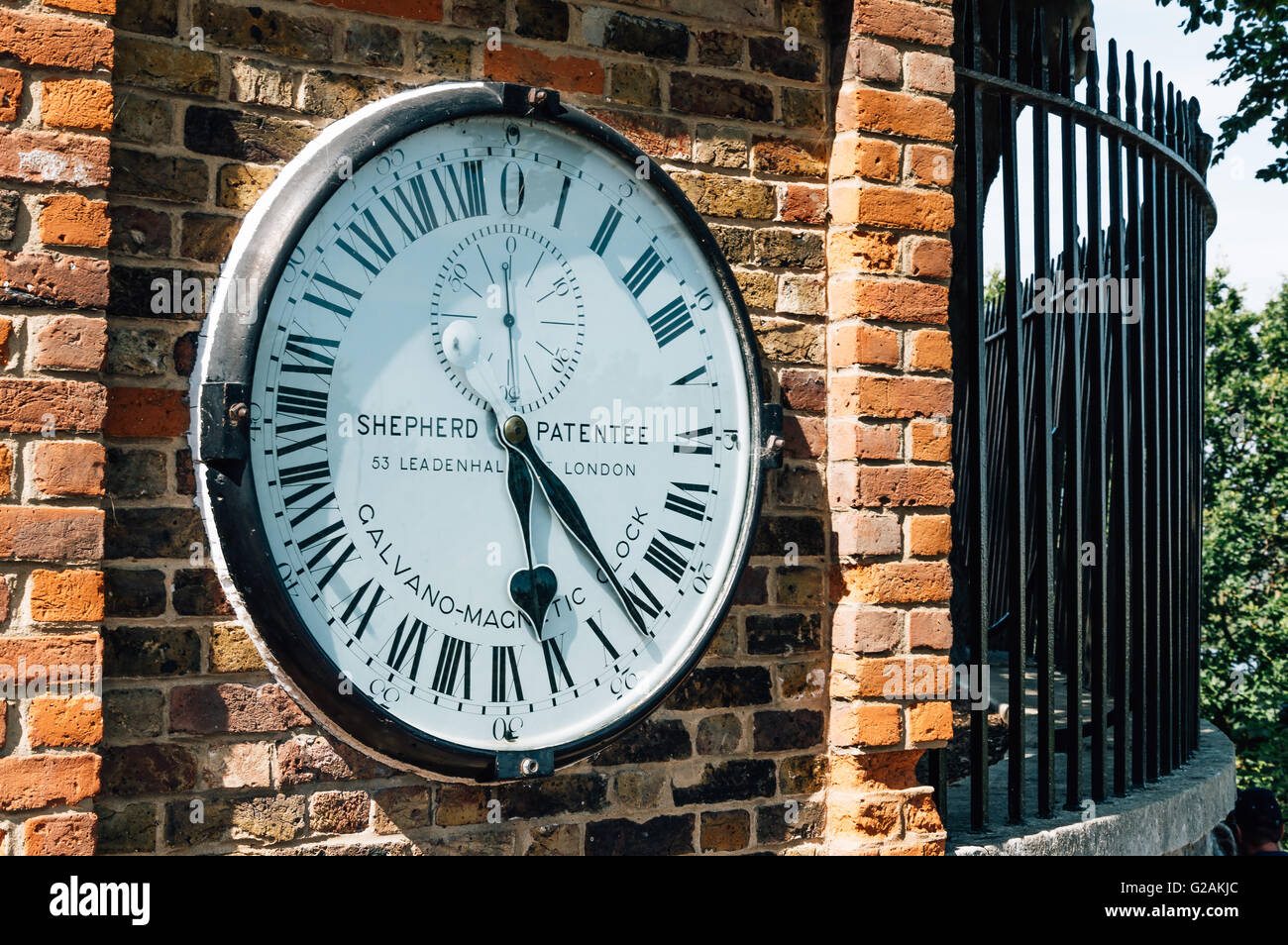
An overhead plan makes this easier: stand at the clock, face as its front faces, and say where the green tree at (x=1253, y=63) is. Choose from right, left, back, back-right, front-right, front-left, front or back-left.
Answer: left

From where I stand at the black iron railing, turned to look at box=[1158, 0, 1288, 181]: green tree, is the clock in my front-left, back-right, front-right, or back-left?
back-left

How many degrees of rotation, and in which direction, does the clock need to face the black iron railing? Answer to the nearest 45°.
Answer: approximately 90° to its left

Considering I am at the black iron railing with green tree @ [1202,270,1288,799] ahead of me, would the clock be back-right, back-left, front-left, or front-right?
back-left

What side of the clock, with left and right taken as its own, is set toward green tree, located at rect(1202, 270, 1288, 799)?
left

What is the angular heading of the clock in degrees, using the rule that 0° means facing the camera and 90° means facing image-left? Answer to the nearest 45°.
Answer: approximately 315°
